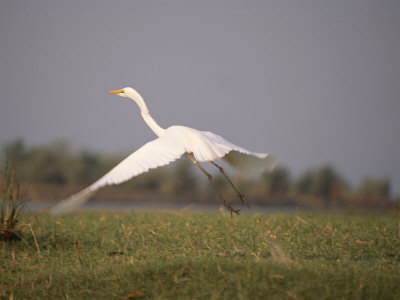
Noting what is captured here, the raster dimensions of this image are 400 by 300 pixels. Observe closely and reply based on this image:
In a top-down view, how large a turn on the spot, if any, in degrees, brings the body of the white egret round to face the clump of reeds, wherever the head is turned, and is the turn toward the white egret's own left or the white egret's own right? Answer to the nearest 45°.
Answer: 0° — it already faces it

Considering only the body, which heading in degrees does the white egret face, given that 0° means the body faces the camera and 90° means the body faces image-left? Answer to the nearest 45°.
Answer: approximately 135°
